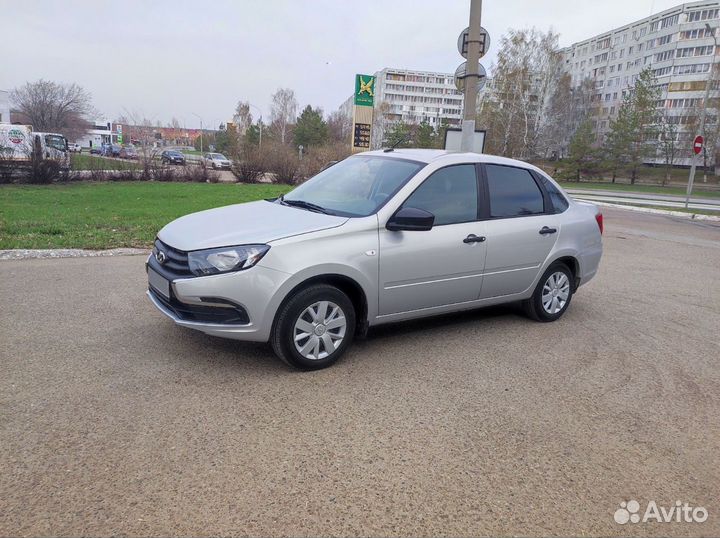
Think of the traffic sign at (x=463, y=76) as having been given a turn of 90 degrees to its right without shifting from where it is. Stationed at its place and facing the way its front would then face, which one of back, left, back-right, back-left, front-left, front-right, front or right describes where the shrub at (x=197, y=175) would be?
back-left

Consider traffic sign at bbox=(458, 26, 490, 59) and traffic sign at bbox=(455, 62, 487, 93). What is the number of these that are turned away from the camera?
2

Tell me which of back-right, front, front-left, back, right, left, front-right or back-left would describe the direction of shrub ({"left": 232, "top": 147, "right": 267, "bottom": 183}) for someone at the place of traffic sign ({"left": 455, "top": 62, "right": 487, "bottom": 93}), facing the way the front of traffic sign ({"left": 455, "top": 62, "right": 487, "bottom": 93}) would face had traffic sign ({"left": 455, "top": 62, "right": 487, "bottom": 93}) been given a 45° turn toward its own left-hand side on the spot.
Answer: front

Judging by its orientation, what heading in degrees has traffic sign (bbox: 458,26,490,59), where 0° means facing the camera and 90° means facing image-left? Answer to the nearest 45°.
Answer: approximately 180°

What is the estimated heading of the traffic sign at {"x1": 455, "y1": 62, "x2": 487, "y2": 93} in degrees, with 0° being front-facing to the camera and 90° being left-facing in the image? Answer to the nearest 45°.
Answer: approximately 180°
